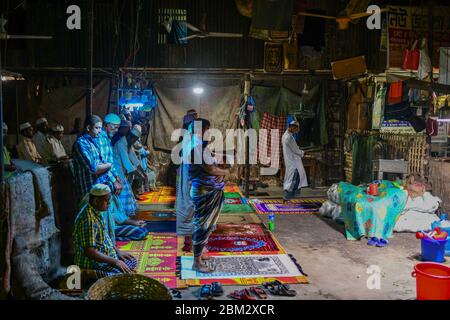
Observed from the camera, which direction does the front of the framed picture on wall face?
facing the viewer

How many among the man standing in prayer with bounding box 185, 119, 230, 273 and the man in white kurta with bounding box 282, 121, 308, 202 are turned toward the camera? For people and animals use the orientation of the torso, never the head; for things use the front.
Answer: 0

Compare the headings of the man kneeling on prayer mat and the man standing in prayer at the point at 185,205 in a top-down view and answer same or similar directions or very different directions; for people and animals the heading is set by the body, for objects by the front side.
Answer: same or similar directions

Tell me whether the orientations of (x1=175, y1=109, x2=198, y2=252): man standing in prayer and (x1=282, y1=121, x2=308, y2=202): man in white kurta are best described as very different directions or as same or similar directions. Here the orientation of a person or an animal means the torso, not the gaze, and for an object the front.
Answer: same or similar directions
